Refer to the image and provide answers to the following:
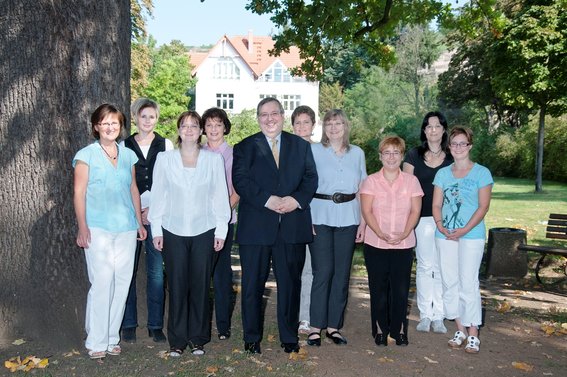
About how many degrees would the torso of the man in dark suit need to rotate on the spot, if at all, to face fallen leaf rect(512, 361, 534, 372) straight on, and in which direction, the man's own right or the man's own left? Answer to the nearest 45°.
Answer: approximately 90° to the man's own left

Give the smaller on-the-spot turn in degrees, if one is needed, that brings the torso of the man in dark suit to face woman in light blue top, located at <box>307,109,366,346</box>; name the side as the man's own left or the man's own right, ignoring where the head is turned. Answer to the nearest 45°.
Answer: approximately 135° to the man's own left

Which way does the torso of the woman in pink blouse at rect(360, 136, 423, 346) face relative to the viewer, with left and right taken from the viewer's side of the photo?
facing the viewer

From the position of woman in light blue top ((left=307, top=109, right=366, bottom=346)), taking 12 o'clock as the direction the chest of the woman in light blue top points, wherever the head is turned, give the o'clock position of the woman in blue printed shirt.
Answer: The woman in blue printed shirt is roughly at 9 o'clock from the woman in light blue top.

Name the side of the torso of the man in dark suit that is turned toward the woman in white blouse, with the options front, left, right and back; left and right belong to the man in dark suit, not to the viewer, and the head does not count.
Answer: right

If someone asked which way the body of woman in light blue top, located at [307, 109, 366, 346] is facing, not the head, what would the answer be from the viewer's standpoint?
toward the camera

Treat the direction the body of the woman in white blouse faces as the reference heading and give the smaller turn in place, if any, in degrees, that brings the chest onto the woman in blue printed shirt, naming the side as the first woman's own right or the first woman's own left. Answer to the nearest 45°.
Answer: approximately 90° to the first woman's own left

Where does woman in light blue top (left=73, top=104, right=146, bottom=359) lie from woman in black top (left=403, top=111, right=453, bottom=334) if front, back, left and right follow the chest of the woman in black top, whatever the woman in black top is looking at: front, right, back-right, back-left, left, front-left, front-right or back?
front-right

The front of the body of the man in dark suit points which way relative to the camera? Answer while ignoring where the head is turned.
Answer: toward the camera

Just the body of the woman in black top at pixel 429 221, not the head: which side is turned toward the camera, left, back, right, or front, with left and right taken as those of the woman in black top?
front

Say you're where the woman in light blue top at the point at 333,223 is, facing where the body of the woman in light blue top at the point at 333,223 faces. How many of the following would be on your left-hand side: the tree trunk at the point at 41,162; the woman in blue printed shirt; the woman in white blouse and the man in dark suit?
1
